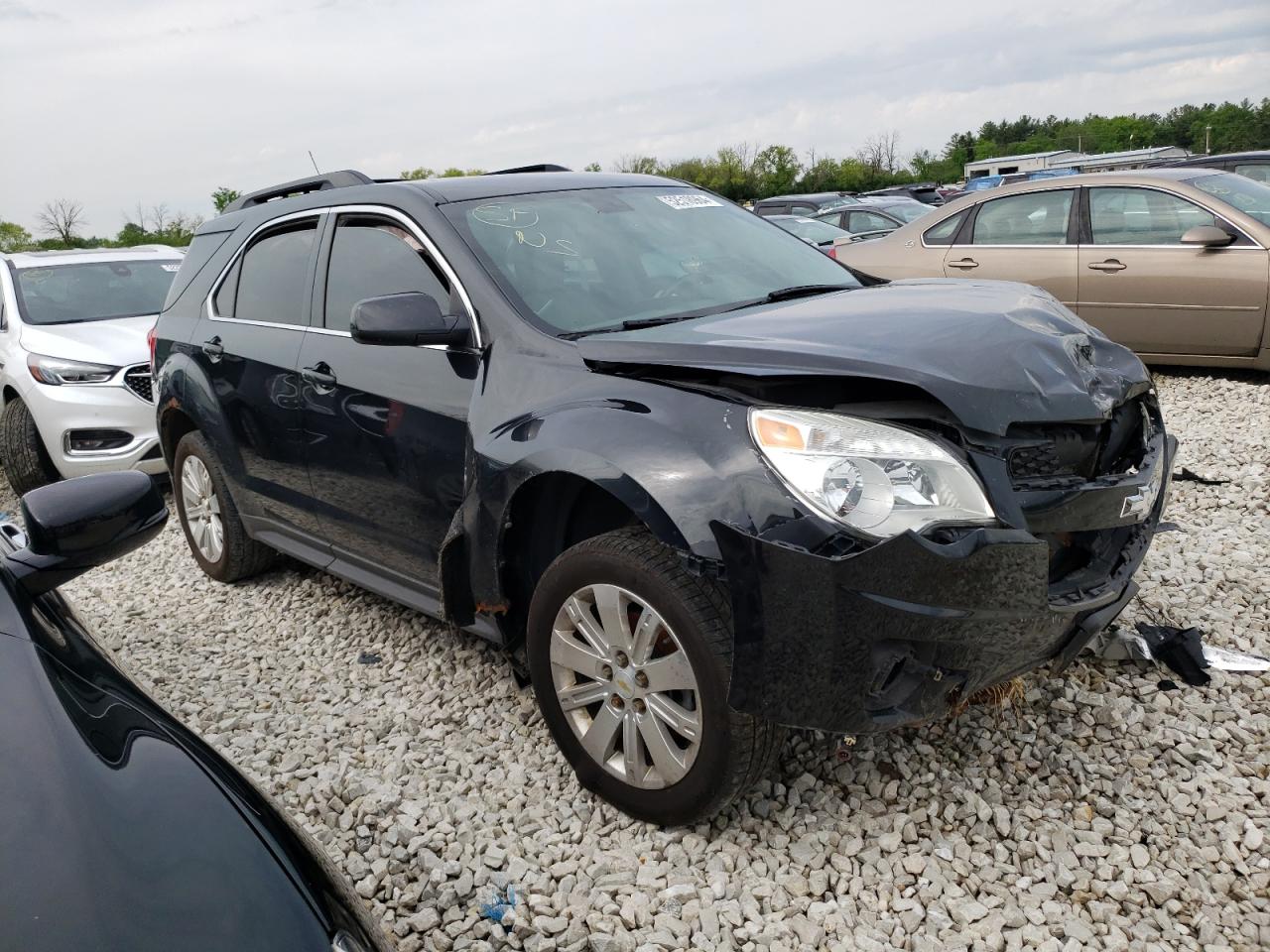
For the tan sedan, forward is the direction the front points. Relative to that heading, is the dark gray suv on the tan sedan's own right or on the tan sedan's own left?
on the tan sedan's own right

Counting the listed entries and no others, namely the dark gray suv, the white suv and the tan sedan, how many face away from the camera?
0

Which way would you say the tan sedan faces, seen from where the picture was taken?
facing to the right of the viewer

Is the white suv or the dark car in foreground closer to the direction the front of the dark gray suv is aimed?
the dark car in foreground

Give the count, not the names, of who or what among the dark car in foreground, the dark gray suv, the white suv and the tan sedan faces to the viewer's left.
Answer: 0

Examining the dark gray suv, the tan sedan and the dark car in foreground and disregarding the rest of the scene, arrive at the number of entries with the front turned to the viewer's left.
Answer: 0

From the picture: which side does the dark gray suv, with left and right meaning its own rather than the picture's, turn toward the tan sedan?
left

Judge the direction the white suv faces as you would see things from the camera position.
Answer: facing the viewer and to the right of the viewer

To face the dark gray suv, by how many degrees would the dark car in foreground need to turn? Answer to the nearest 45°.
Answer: approximately 90° to its left

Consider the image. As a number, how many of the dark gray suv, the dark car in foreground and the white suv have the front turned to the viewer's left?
0

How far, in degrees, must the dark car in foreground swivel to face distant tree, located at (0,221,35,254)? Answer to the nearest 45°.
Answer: approximately 135° to its left

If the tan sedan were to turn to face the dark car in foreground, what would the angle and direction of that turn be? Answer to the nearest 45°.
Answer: approximately 90° to its right

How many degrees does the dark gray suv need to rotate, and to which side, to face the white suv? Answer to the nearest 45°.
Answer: approximately 180°
